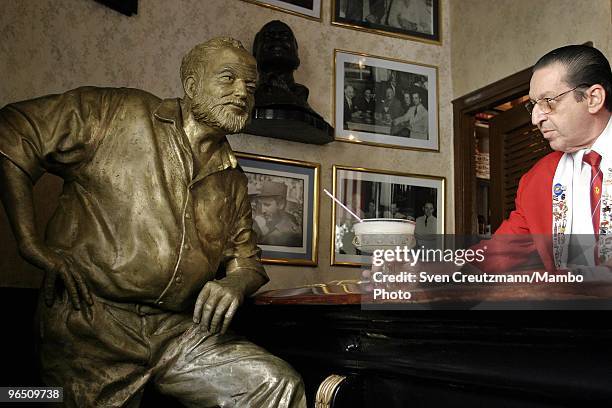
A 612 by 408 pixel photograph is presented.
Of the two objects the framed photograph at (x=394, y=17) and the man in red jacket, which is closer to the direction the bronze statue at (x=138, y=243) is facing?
the man in red jacket

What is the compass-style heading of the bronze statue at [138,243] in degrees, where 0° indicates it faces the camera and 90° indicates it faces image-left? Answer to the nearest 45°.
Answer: approximately 315°

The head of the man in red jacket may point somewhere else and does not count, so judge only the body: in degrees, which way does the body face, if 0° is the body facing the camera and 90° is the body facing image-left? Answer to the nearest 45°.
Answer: approximately 45°

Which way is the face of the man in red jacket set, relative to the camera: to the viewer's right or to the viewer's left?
to the viewer's left

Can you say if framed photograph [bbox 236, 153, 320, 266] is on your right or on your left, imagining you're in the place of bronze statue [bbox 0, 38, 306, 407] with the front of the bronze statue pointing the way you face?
on your left

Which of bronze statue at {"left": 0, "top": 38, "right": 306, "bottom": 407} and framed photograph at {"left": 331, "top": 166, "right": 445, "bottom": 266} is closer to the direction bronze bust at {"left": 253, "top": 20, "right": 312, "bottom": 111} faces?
the bronze statue

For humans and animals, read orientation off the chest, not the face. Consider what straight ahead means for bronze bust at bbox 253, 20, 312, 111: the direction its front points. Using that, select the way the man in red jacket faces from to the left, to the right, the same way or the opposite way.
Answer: to the right

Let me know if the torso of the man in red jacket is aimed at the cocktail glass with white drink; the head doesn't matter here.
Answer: yes

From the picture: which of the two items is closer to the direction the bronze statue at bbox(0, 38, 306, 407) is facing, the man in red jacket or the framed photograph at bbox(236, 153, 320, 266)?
the man in red jacket

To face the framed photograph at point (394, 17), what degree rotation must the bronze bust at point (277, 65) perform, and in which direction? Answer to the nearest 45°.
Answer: approximately 135° to its left

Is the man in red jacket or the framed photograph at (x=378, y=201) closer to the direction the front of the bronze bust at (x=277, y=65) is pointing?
the man in red jacket
